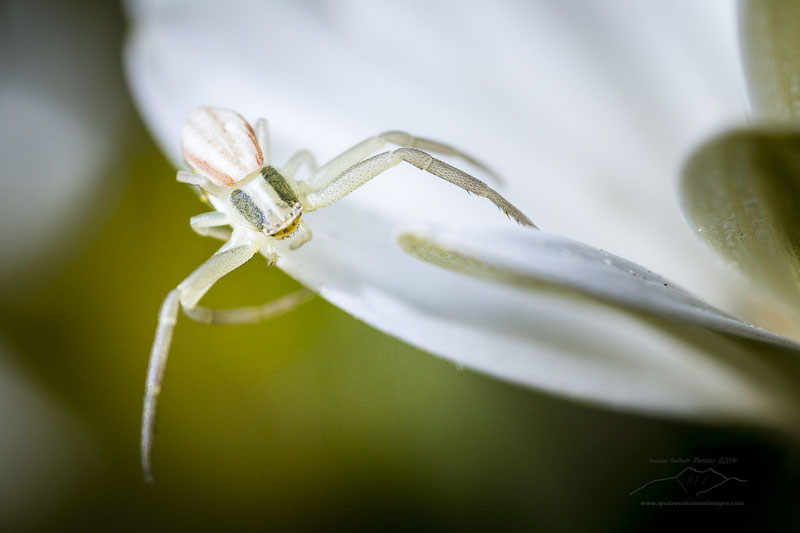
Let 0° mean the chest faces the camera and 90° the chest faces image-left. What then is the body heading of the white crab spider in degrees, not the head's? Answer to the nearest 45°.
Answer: approximately 315°
